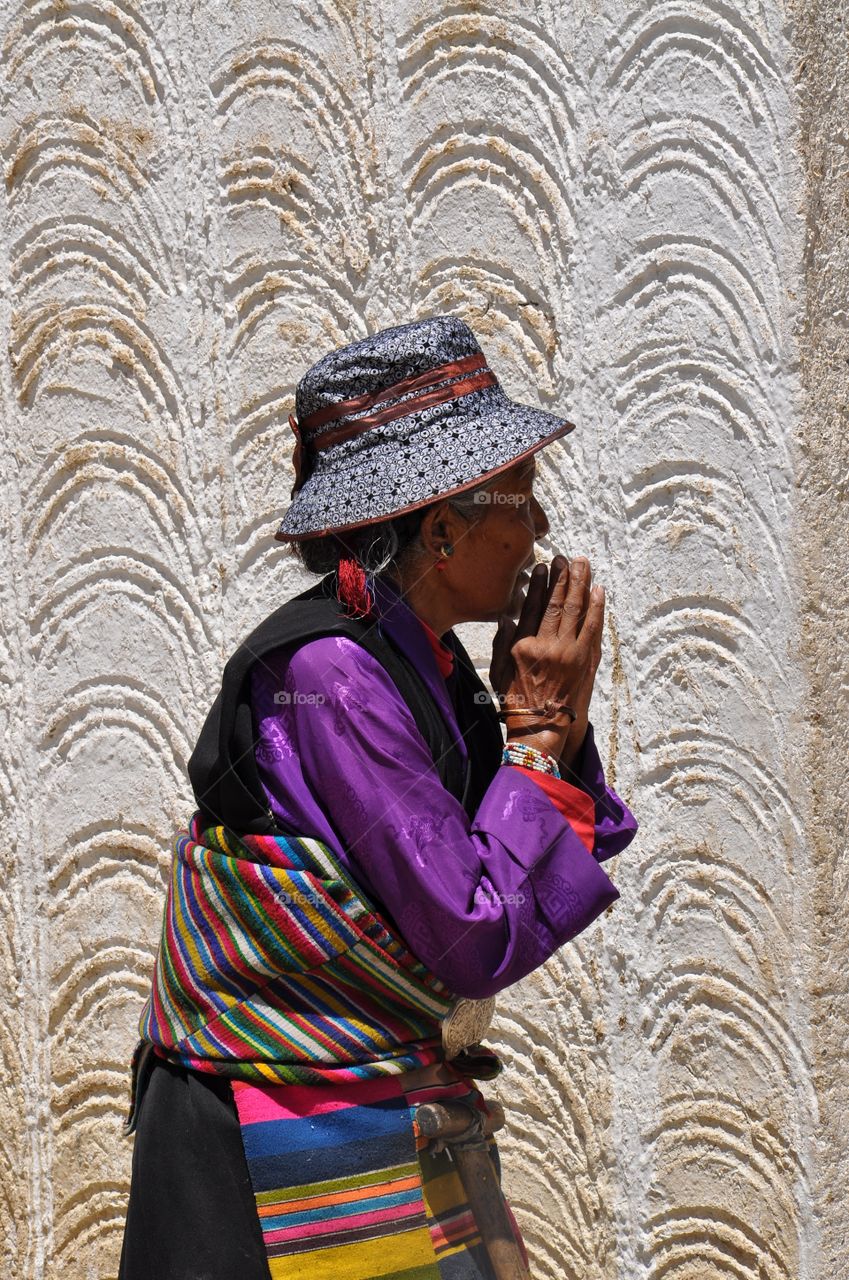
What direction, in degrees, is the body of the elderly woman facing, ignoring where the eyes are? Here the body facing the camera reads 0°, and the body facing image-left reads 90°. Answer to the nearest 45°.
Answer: approximately 270°

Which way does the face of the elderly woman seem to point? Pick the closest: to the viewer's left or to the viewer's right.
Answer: to the viewer's right
